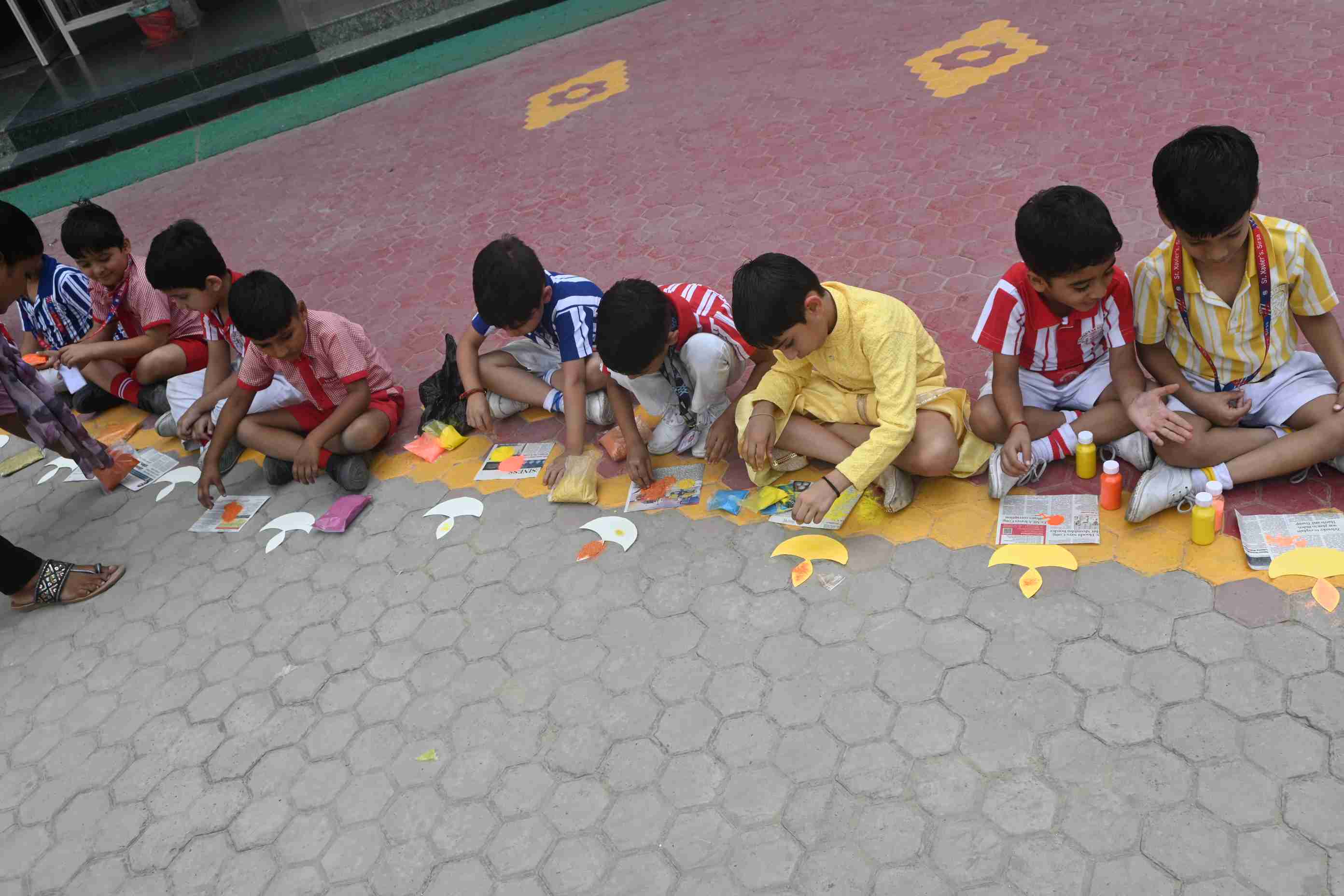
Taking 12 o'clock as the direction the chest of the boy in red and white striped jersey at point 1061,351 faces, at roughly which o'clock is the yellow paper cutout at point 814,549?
The yellow paper cutout is roughly at 2 o'clock from the boy in red and white striped jersey.

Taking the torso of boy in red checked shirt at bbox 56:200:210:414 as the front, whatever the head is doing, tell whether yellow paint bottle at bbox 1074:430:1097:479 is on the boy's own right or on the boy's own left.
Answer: on the boy's own left

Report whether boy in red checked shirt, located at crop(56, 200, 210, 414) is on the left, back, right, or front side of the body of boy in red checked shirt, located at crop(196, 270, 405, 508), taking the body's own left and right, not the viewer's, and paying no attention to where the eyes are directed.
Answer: right

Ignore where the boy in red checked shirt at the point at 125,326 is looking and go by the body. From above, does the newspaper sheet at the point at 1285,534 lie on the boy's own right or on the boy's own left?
on the boy's own left

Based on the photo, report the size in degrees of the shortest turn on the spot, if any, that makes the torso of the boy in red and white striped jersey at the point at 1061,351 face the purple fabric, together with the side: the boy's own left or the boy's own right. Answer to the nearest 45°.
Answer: approximately 90° to the boy's own right

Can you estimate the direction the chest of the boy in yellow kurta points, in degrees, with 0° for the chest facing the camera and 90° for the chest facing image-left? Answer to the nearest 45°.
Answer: approximately 45°

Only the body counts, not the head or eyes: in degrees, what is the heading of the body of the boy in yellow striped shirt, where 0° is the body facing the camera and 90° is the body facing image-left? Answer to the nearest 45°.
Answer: approximately 0°

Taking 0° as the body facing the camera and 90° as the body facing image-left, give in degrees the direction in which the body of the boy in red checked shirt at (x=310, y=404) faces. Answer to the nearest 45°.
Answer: approximately 45°

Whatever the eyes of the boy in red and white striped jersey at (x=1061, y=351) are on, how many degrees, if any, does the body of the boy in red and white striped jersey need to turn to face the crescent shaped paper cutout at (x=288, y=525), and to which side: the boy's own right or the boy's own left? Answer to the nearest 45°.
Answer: approximately 90° to the boy's own right

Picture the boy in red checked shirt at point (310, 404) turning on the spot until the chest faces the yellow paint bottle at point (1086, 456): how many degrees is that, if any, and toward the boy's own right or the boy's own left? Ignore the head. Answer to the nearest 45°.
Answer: approximately 90° to the boy's own left

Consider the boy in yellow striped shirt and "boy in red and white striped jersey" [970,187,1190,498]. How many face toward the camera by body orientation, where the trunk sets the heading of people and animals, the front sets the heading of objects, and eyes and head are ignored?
2
